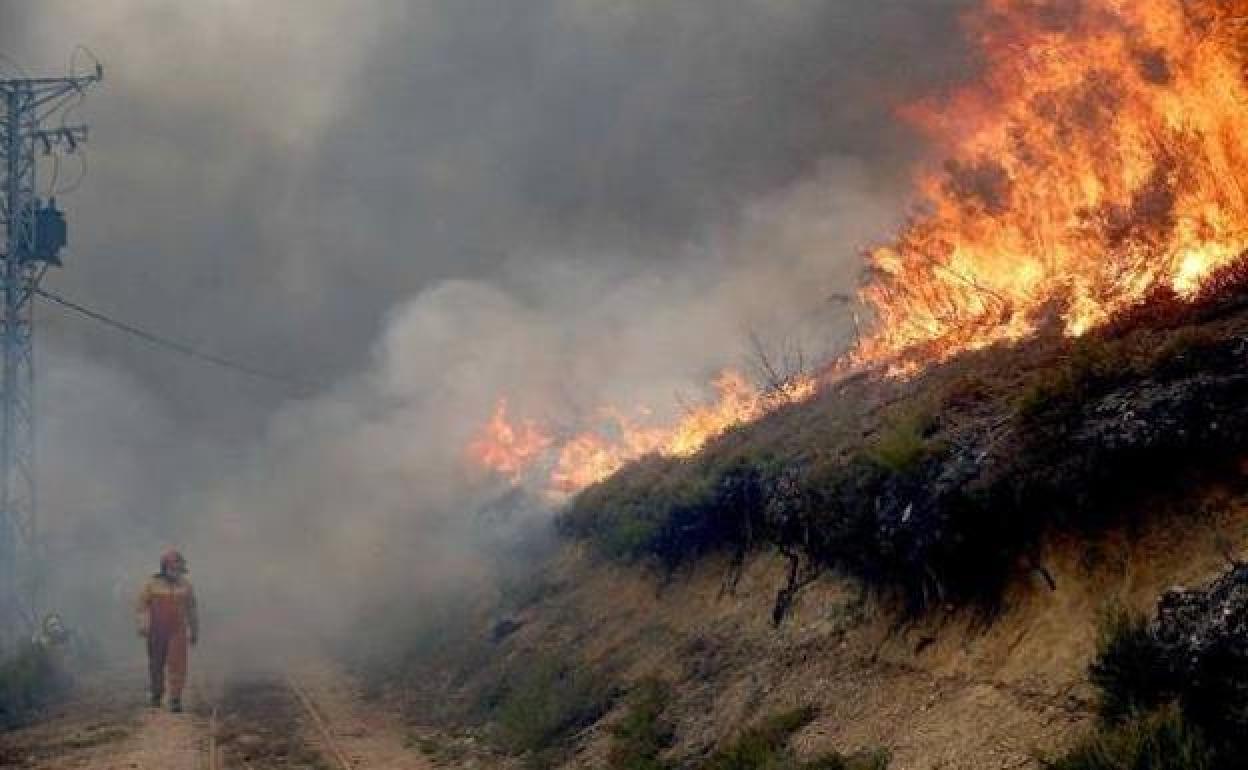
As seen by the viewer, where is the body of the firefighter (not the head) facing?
toward the camera

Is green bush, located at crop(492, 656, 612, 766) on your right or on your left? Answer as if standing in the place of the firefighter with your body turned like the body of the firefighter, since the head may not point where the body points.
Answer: on your left

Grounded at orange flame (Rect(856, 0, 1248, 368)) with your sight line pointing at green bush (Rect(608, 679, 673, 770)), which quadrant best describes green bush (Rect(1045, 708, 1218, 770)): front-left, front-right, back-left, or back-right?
front-left

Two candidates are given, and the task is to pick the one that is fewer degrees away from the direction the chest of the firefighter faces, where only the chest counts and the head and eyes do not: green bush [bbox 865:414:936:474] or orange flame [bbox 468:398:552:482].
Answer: the green bush

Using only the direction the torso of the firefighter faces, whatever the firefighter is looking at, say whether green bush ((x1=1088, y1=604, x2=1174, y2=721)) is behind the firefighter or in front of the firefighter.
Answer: in front

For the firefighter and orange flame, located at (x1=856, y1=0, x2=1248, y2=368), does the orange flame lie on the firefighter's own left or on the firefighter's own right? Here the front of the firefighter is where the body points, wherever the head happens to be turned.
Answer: on the firefighter's own left

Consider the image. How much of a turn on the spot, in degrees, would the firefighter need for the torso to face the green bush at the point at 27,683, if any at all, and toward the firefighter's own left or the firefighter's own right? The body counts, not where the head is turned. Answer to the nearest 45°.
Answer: approximately 135° to the firefighter's own right

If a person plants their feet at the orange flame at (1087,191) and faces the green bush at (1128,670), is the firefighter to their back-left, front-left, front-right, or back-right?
front-right

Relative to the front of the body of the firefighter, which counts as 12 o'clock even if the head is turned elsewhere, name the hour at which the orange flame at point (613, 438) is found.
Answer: The orange flame is roughly at 8 o'clock from the firefighter.

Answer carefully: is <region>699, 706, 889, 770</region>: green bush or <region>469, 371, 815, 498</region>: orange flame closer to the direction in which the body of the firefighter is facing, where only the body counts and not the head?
the green bush
